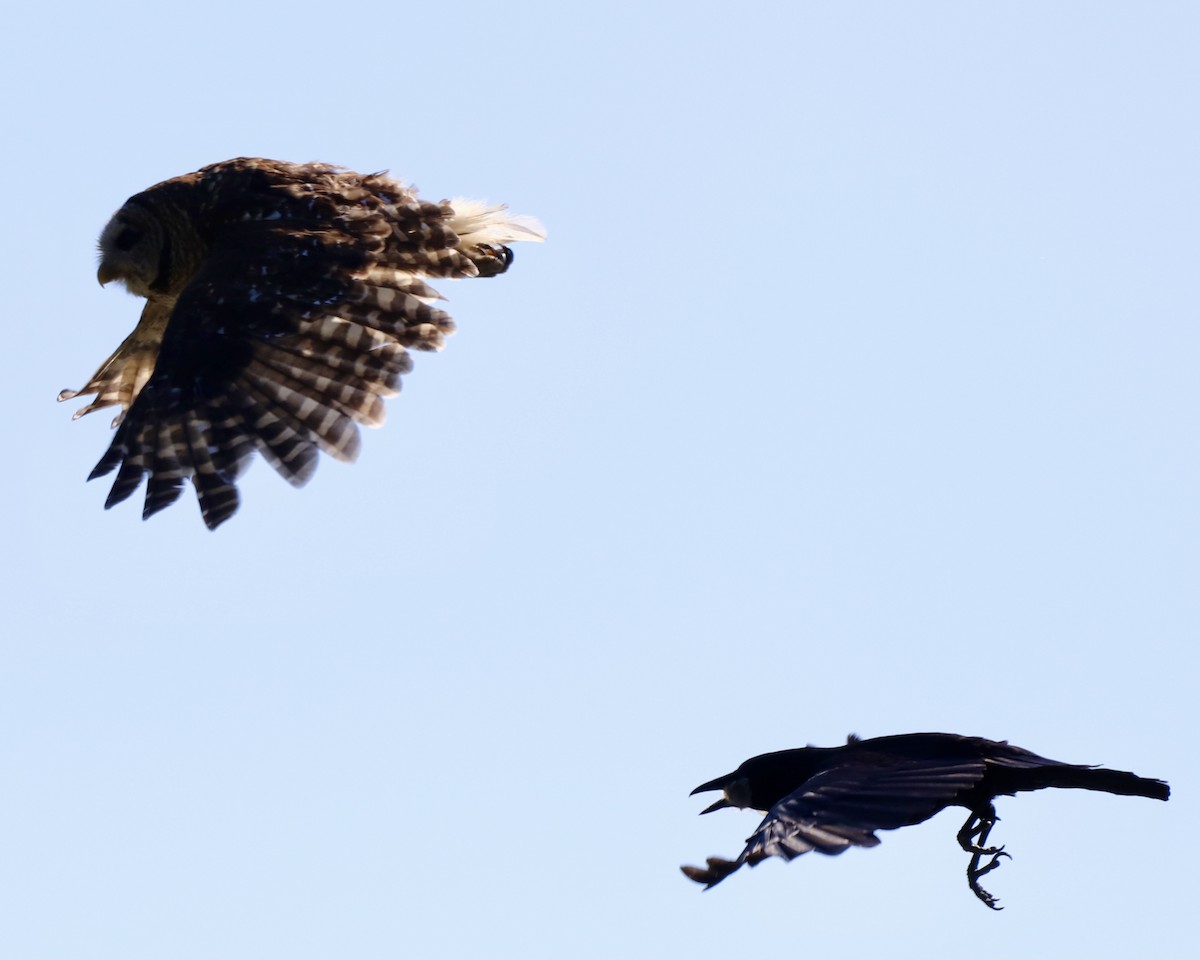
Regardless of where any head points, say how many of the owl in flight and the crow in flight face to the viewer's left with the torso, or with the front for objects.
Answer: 2

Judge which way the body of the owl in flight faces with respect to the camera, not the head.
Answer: to the viewer's left

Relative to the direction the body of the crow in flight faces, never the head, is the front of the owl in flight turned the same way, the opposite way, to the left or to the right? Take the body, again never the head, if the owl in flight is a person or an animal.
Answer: the same way

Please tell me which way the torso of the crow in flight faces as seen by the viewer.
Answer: to the viewer's left
